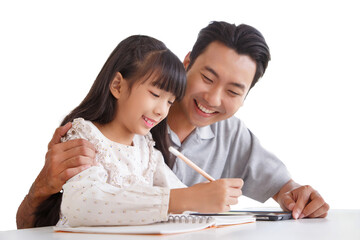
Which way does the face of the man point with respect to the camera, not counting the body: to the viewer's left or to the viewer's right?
to the viewer's left

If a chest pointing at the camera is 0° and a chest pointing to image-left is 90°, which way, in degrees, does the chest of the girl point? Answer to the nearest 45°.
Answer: approximately 315°

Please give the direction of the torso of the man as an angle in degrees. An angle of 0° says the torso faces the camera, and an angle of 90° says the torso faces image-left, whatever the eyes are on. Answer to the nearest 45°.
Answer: approximately 0°
